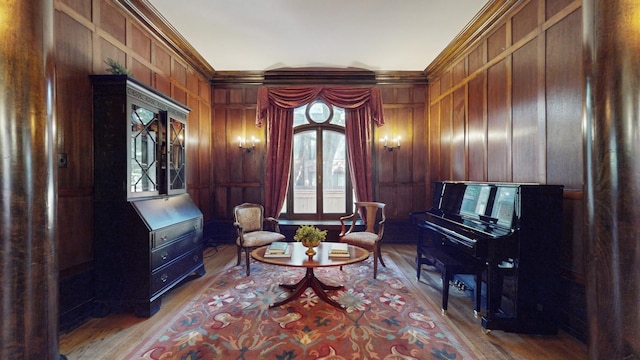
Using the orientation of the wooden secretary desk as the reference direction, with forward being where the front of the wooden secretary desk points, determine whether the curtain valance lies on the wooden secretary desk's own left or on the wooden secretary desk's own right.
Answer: on the wooden secretary desk's own left

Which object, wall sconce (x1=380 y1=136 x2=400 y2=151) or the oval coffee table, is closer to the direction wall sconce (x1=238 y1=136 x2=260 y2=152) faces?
the oval coffee table

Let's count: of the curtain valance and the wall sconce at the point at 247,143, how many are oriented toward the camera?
2

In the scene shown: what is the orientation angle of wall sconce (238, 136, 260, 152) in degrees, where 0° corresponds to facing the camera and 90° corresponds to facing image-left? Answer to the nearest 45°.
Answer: approximately 0°

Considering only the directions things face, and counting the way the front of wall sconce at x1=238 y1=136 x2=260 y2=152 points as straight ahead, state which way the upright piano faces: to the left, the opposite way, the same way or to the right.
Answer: to the right

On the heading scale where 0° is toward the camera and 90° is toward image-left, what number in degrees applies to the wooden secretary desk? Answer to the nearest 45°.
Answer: approximately 315°

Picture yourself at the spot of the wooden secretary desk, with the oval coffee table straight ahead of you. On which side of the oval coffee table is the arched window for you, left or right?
left

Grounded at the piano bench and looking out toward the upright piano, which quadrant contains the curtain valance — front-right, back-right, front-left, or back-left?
back-left

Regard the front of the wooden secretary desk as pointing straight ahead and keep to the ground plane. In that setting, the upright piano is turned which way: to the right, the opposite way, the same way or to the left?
the opposite way

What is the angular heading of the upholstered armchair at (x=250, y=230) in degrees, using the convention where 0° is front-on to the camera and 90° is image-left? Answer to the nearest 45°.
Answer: approximately 315°

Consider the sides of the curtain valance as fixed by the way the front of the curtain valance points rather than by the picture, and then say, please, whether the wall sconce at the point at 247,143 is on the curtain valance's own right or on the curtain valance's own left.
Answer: on the curtain valance's own right
